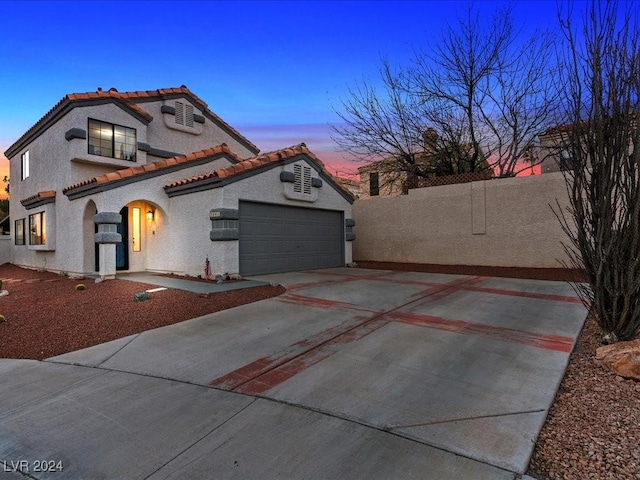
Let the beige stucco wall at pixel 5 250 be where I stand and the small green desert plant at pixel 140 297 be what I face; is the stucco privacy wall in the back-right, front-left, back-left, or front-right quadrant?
front-left

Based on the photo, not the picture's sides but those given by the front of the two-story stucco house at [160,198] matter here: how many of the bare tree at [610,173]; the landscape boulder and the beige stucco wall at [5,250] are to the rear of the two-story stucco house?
1

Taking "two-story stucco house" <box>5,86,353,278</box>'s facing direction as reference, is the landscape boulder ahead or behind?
ahead
